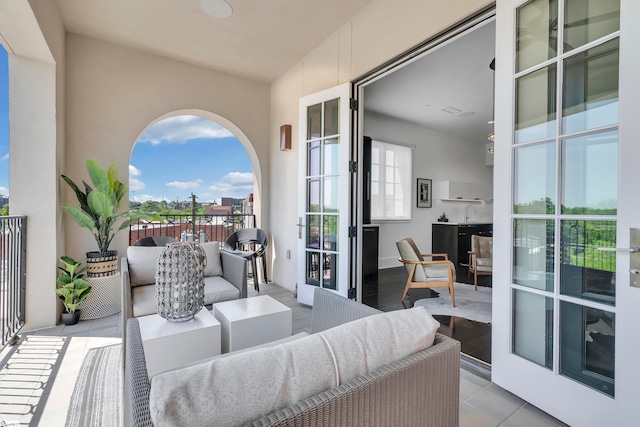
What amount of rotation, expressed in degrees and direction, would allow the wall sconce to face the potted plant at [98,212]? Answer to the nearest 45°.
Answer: approximately 45° to its right

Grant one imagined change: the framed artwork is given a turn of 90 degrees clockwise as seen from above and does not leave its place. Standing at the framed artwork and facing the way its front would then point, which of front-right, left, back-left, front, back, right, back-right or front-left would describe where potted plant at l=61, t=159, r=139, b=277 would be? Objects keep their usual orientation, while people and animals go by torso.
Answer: front

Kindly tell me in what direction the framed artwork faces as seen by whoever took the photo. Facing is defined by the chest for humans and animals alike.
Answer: facing the viewer and to the right of the viewer

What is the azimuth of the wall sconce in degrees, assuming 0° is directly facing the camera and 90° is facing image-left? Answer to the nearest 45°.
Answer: approximately 45°

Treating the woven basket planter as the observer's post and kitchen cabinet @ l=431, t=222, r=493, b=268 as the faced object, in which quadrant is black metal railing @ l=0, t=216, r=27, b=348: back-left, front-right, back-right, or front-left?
back-right

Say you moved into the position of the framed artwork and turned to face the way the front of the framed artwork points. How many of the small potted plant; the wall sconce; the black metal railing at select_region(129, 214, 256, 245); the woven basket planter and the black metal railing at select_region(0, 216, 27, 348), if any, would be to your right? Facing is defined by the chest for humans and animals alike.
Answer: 5
